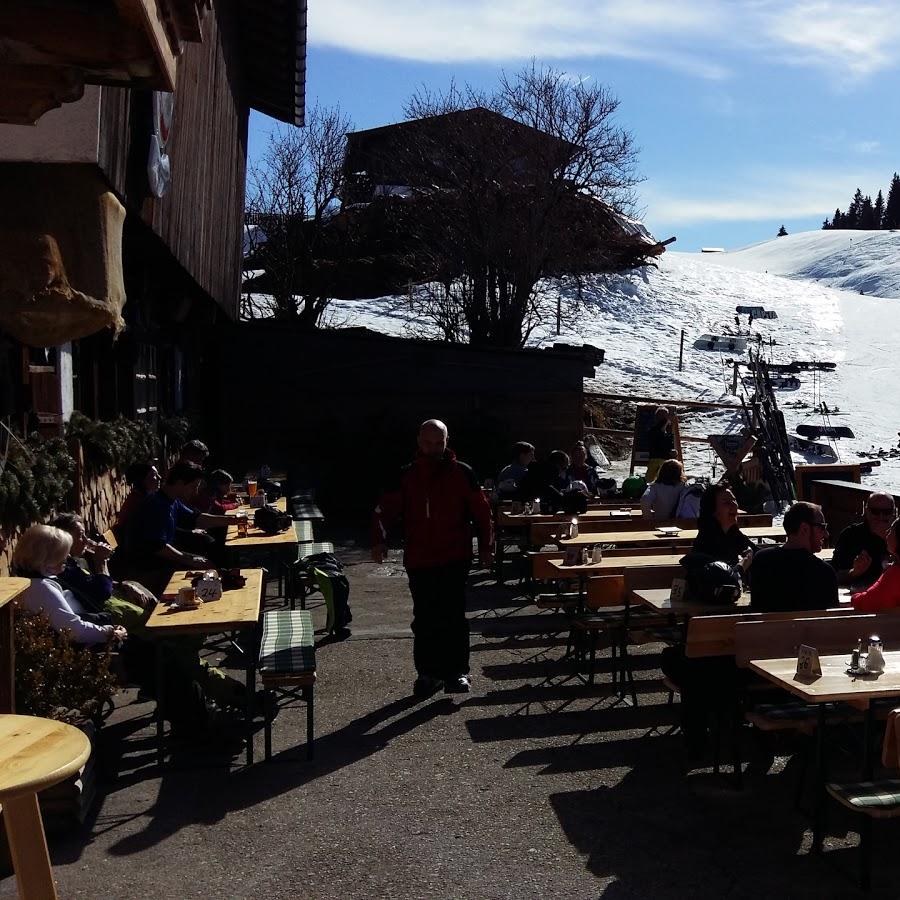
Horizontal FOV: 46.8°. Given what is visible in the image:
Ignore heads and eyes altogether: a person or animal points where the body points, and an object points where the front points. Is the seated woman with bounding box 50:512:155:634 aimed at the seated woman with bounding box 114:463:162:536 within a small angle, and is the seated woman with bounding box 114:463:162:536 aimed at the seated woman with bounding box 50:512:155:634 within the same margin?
no

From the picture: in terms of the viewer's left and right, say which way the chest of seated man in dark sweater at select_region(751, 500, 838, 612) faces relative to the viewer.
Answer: facing away from the viewer and to the right of the viewer

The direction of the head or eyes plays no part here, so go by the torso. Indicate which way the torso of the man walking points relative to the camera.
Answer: toward the camera

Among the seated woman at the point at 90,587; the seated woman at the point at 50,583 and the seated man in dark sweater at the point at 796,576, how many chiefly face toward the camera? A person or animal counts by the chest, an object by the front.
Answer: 0

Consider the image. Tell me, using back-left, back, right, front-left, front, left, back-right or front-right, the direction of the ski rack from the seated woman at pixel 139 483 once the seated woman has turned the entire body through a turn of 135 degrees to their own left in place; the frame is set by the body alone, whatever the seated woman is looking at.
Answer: right

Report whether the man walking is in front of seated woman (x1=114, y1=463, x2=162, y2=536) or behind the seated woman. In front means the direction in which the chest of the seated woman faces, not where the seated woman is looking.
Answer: in front

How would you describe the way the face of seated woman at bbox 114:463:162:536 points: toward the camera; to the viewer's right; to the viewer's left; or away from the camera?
to the viewer's right

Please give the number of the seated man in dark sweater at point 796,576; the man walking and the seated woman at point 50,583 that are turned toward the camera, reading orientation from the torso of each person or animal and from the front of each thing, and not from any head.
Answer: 1

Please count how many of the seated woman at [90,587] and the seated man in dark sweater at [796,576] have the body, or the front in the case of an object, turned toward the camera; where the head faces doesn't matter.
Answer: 0

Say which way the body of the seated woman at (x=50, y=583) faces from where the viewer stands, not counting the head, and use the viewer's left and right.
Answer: facing to the right of the viewer

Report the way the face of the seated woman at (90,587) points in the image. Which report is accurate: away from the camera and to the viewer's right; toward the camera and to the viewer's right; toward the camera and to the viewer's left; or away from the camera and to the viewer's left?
toward the camera and to the viewer's right

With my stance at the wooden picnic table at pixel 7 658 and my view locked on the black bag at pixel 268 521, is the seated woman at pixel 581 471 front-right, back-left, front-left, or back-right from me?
front-right

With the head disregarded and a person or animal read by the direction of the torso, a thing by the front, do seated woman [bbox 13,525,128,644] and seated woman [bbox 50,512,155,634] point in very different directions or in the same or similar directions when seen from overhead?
same or similar directions

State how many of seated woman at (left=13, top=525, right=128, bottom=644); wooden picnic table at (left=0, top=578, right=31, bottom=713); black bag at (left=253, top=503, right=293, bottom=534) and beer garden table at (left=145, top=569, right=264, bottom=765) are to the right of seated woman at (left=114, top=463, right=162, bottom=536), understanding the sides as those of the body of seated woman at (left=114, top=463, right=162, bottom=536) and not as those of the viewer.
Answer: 3

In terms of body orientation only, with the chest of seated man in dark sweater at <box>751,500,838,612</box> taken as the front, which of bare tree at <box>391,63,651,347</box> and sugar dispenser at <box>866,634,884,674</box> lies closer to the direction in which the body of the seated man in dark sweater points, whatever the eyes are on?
the bare tree

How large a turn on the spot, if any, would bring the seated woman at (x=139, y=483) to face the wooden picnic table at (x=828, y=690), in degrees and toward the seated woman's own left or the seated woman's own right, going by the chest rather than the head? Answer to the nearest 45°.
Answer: approximately 45° to the seated woman's own right

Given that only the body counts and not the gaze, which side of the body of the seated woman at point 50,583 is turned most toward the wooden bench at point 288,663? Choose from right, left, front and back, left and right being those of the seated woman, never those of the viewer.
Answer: front

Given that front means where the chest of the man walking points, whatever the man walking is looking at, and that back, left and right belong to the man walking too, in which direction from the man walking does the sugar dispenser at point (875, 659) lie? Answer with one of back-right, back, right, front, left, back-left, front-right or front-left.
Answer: front-left

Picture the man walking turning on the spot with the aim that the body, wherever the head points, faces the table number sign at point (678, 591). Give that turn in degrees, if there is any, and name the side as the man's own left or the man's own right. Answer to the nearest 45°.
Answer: approximately 45° to the man's own left

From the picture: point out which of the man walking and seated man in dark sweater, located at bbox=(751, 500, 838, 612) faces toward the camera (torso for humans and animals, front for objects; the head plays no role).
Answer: the man walking

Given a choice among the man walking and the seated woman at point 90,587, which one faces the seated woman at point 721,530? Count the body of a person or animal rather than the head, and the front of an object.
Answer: the seated woman at point 90,587
